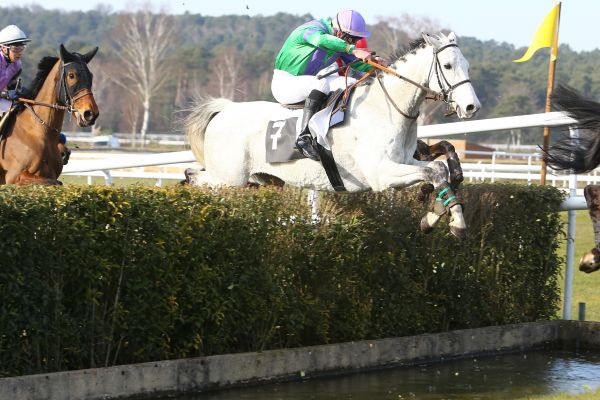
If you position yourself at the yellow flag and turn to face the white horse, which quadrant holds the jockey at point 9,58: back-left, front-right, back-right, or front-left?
front-right

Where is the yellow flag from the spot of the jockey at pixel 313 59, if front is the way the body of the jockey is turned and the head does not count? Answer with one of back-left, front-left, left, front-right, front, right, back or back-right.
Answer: front-left

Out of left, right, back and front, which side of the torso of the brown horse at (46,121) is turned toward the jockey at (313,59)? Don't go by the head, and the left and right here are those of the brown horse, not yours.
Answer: front

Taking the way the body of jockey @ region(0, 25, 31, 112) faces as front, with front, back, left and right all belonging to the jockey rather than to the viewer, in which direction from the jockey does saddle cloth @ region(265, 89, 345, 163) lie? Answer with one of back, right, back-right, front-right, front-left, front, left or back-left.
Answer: front

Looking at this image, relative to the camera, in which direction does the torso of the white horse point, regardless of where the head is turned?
to the viewer's right

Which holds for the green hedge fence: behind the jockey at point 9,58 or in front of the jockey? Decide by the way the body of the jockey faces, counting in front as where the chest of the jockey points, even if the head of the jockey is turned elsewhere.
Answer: in front

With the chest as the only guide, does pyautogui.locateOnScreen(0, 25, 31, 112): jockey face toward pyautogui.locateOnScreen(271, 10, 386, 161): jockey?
yes

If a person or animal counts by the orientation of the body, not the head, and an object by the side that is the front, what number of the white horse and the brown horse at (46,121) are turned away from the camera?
0

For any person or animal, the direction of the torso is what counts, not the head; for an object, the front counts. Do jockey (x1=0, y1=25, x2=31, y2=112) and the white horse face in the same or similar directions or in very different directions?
same or similar directions

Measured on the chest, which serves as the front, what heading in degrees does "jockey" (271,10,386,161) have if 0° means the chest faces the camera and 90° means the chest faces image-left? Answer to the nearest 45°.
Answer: approximately 270°

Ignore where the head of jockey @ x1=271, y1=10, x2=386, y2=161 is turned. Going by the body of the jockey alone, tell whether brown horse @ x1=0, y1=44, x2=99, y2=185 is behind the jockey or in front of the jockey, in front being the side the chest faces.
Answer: behind

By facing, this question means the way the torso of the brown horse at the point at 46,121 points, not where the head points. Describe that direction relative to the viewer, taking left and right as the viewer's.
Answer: facing the viewer and to the right of the viewer
